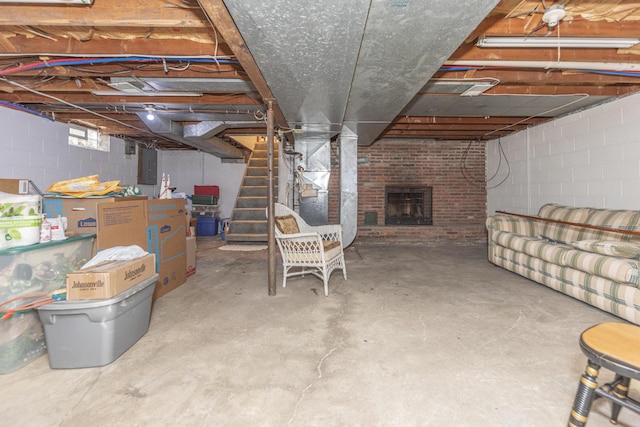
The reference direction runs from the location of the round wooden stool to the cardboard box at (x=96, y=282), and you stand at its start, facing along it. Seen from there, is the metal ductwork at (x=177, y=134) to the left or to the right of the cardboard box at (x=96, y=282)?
right

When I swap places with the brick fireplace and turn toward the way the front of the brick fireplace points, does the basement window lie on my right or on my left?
on my right

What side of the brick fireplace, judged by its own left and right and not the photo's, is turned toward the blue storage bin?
right

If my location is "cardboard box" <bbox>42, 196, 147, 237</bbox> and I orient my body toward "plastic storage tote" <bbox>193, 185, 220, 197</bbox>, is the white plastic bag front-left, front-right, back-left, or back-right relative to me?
back-right

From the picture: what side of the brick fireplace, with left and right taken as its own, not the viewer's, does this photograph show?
front

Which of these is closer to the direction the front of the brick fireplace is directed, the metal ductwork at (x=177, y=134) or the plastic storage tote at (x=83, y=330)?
the plastic storage tote

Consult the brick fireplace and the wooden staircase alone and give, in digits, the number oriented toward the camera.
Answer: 2

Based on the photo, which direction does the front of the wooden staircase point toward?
toward the camera
